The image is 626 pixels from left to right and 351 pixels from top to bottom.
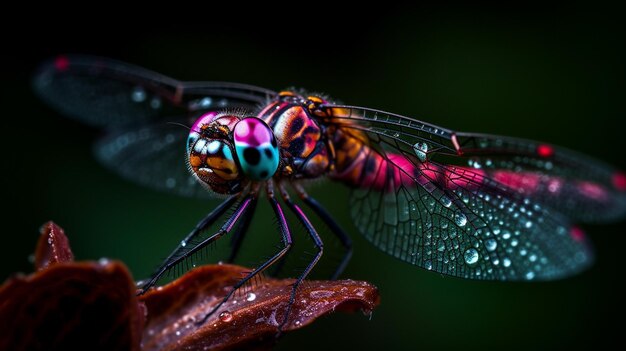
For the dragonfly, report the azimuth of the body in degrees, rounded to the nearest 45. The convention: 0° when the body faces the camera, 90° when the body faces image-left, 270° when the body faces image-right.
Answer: approximately 45°

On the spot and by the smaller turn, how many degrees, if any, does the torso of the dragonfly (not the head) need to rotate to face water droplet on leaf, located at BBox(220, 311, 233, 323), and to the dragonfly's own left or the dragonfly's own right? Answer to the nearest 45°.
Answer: approximately 45° to the dragonfly's own left

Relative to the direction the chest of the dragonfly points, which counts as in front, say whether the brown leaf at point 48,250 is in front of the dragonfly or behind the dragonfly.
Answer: in front
